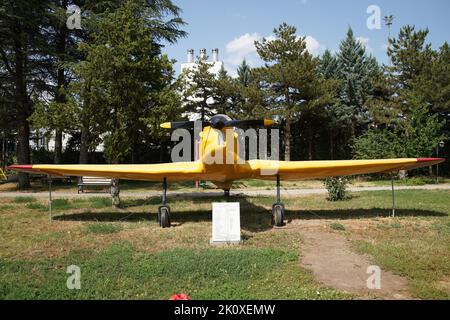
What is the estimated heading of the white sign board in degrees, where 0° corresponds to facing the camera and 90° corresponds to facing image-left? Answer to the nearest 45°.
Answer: approximately 0°

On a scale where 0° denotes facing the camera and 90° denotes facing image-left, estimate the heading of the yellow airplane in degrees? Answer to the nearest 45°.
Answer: approximately 0°

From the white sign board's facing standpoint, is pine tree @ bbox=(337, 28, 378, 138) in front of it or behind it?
behind

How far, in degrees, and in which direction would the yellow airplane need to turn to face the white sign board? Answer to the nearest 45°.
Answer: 0° — it already faces it

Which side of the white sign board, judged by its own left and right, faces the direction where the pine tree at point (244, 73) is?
back

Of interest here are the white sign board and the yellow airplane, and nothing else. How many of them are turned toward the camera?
2

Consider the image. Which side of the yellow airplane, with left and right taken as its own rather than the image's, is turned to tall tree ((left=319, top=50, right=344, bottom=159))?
back

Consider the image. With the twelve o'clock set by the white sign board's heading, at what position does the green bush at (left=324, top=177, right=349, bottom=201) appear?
The green bush is roughly at 7 o'clock from the white sign board.
